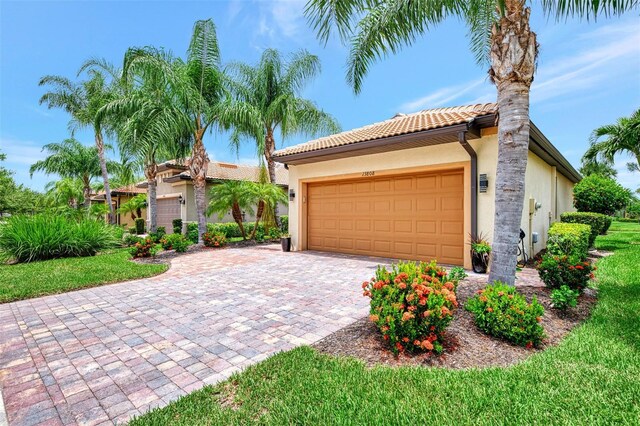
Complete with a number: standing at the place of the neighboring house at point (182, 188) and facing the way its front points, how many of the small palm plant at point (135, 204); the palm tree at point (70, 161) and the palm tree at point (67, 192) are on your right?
3

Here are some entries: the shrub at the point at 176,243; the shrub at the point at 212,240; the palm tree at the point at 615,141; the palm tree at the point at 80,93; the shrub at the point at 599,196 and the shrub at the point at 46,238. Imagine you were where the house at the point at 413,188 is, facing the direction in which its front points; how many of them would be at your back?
2

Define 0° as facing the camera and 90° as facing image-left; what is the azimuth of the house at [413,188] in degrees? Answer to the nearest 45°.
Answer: approximately 45°

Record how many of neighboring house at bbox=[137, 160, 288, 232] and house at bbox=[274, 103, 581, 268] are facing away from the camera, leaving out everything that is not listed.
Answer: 0

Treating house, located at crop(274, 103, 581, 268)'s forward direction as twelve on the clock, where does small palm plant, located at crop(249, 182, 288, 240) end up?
The small palm plant is roughly at 2 o'clock from the house.

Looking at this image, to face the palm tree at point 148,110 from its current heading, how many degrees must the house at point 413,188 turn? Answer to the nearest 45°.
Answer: approximately 45° to its right

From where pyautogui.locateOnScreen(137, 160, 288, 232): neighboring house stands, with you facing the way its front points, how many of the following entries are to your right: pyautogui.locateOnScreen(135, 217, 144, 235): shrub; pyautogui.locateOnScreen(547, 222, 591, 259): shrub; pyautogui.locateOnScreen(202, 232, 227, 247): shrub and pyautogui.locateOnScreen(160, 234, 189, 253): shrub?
1

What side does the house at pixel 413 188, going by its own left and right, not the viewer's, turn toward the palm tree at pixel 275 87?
right

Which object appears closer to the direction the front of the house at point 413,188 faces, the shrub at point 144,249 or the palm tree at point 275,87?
the shrub

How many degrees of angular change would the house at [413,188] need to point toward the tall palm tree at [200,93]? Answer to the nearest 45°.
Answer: approximately 45° to its right

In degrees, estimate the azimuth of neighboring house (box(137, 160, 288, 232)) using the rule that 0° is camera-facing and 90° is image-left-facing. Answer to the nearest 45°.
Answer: approximately 45°

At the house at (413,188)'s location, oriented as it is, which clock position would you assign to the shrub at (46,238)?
The shrub is roughly at 1 o'clock from the house.

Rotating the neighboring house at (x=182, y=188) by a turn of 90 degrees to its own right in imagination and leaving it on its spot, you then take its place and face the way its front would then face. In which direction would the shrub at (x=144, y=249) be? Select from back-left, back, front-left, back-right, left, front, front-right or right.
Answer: back-left

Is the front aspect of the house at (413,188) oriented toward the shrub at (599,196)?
no

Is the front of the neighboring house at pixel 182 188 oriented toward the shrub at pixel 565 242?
no

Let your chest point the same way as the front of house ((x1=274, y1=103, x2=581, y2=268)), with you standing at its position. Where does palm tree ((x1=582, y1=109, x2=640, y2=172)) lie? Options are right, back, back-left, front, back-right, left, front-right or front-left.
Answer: back

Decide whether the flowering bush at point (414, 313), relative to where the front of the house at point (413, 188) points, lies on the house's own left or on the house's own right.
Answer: on the house's own left

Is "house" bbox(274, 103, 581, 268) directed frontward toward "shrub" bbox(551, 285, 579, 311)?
no

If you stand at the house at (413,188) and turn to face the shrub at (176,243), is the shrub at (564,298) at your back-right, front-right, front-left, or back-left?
back-left

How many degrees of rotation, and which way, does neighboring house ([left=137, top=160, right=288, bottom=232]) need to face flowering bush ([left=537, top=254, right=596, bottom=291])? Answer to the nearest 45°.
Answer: approximately 45° to its left

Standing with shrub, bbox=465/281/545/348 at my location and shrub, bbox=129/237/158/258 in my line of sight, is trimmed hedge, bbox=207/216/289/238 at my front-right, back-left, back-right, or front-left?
front-right
